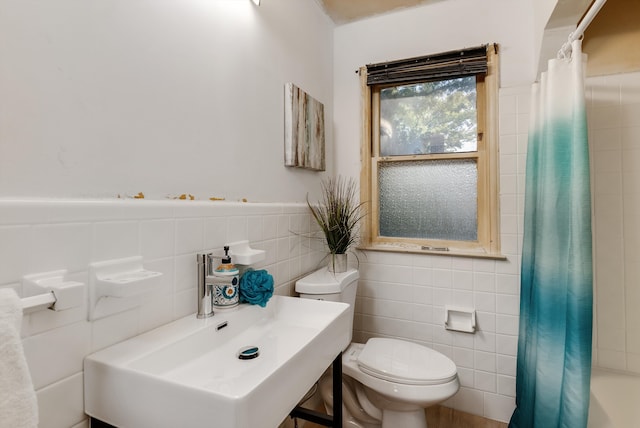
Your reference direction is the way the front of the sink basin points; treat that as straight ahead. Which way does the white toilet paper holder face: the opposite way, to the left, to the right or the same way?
to the right

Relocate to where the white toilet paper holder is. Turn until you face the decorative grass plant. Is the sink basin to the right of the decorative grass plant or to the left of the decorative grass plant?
left

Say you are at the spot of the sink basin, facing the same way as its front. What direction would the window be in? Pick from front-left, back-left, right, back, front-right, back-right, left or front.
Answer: left

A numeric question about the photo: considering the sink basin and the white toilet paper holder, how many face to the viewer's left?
0

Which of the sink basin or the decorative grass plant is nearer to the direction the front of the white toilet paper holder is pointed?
the sink basin

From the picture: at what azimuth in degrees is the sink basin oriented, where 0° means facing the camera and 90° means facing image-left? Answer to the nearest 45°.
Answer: approximately 315°

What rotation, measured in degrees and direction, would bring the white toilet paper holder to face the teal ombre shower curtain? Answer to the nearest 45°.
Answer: approximately 45° to its left

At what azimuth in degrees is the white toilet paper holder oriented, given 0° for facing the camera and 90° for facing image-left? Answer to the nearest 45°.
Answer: approximately 0°

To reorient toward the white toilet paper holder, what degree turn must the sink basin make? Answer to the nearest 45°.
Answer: approximately 90° to its left

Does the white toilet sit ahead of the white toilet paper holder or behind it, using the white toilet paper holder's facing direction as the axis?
ahead

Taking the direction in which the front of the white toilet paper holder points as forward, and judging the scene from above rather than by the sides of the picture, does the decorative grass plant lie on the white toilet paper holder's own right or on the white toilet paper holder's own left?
on the white toilet paper holder's own right

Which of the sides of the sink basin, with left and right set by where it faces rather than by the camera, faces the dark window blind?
left
